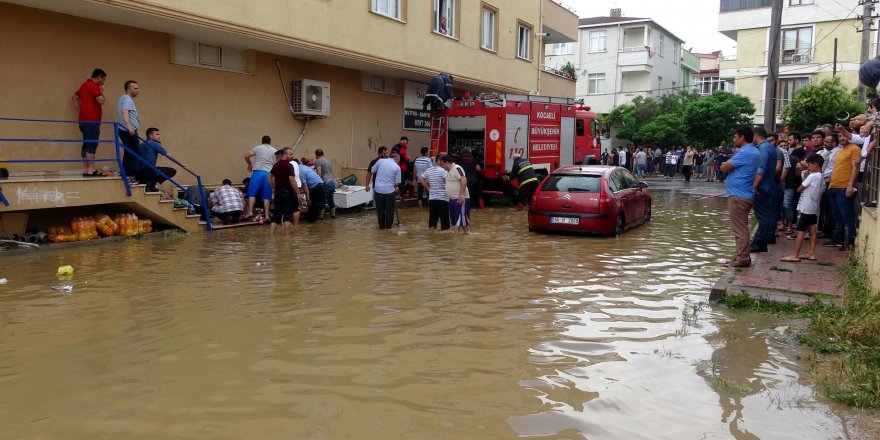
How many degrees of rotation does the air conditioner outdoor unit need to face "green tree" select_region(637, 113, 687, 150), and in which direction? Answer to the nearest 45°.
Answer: approximately 90° to its left

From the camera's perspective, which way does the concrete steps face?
to the viewer's right

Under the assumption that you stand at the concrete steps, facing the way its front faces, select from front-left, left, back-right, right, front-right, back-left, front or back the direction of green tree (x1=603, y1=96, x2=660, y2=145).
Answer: front-left

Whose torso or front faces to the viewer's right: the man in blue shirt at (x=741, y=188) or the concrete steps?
the concrete steps

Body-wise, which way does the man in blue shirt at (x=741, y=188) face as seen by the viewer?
to the viewer's left

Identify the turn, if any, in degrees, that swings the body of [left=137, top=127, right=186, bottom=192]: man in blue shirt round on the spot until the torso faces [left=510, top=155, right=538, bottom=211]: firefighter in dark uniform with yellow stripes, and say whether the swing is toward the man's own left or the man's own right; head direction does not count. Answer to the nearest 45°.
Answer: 0° — they already face them

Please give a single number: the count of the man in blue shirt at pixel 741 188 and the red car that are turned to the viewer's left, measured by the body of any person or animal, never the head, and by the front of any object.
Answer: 1

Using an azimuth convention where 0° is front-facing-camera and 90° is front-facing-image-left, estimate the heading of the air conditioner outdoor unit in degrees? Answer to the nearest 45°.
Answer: approximately 315°

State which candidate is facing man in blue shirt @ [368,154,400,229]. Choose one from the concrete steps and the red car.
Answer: the concrete steps

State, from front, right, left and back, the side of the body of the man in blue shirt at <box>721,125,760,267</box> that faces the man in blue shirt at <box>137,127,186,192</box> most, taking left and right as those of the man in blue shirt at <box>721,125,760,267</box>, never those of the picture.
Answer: front

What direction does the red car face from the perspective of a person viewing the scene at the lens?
facing away from the viewer and to the right of the viewer

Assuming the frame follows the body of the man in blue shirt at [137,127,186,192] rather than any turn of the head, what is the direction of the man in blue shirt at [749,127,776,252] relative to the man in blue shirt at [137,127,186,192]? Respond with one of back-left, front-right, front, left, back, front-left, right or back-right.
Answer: front-right

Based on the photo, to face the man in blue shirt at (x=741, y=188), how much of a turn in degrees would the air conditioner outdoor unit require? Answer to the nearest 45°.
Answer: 0° — it already faces them

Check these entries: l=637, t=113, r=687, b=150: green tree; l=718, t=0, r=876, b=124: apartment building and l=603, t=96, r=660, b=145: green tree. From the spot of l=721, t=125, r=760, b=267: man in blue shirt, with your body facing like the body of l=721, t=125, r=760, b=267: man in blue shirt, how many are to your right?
3

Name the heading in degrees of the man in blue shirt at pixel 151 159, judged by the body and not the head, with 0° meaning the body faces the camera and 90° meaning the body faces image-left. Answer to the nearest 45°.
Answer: approximately 270°

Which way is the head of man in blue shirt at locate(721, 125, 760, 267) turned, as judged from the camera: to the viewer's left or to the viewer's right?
to the viewer's left
